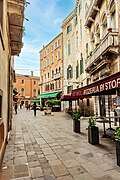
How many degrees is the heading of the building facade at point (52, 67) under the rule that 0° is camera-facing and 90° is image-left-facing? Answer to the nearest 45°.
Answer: approximately 45°
